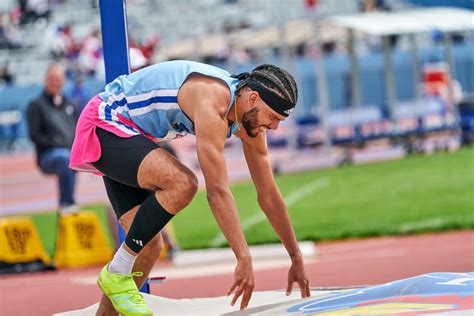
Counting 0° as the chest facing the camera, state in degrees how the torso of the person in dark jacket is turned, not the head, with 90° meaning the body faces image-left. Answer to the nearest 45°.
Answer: approximately 315°

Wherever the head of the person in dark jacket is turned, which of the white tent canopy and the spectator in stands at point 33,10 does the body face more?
the white tent canopy

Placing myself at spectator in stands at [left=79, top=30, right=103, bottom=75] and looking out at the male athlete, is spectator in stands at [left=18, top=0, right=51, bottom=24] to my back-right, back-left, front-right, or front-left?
back-right

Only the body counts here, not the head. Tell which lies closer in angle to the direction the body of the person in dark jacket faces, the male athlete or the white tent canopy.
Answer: the male athlete

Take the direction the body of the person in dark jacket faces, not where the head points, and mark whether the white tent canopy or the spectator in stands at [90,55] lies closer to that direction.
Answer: the white tent canopy

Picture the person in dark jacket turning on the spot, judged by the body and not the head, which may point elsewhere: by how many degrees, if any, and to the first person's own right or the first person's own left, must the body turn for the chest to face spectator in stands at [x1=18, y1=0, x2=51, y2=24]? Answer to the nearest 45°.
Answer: approximately 135° to the first person's own left

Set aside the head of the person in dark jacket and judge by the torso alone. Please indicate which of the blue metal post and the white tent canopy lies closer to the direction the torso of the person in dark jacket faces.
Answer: the blue metal post

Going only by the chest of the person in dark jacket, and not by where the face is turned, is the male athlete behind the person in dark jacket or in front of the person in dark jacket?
in front

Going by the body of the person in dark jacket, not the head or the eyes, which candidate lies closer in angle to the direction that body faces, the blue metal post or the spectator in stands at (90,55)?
the blue metal post

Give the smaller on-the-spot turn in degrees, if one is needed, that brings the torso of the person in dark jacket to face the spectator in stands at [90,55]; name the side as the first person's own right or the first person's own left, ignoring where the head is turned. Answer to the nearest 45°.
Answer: approximately 135° to the first person's own left

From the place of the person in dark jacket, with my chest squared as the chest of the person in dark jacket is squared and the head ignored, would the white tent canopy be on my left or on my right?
on my left
